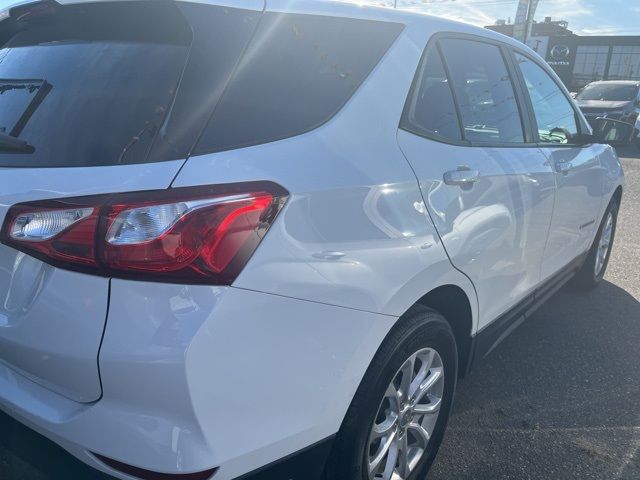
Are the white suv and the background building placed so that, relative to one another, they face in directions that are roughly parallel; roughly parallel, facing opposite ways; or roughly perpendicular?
roughly parallel, facing opposite ways

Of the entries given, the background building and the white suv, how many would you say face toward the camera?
1

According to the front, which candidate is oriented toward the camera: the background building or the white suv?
the background building

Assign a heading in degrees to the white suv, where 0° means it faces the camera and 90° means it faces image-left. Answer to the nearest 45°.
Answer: approximately 225°

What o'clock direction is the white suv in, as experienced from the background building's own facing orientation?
The white suv is roughly at 12 o'clock from the background building.

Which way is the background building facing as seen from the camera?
toward the camera

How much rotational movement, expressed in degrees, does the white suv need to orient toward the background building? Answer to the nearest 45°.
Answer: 0° — it already faces it
